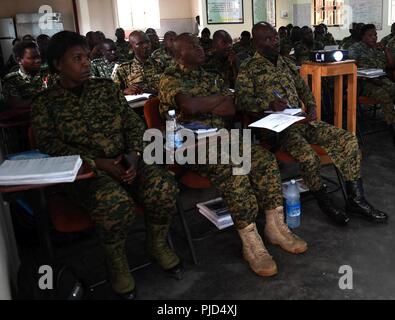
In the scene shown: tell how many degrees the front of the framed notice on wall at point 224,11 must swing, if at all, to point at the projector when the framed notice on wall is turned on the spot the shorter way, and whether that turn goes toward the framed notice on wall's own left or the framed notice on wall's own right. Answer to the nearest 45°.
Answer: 0° — it already faces it

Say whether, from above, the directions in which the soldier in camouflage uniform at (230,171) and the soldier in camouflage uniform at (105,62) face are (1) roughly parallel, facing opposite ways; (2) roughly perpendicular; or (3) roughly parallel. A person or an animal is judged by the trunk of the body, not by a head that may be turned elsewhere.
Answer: roughly parallel

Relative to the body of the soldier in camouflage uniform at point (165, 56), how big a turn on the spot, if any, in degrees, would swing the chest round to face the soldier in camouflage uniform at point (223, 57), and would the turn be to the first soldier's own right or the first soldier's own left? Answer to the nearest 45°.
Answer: approximately 45° to the first soldier's own left

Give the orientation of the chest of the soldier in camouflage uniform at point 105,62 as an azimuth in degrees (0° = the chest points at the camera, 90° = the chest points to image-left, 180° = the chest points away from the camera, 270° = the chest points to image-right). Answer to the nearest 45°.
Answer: approximately 315°

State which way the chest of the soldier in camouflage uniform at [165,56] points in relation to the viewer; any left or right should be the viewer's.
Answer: facing the viewer and to the right of the viewer

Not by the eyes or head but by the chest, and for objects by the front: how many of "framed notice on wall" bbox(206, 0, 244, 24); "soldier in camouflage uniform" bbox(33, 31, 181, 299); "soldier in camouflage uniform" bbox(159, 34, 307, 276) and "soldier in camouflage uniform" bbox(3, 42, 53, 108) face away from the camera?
0

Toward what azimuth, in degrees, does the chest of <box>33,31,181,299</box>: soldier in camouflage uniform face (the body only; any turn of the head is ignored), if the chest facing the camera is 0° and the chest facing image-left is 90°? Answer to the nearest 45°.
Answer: approximately 315°

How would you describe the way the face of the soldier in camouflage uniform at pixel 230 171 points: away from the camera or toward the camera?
toward the camera

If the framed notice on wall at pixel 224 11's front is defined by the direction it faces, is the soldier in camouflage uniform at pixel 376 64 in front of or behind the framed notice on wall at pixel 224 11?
in front

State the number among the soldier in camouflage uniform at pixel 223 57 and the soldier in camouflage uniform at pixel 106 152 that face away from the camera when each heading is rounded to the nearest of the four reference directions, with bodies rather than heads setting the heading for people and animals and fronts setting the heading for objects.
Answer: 0

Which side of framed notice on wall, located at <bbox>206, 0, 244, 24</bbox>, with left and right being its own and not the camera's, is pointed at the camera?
front
